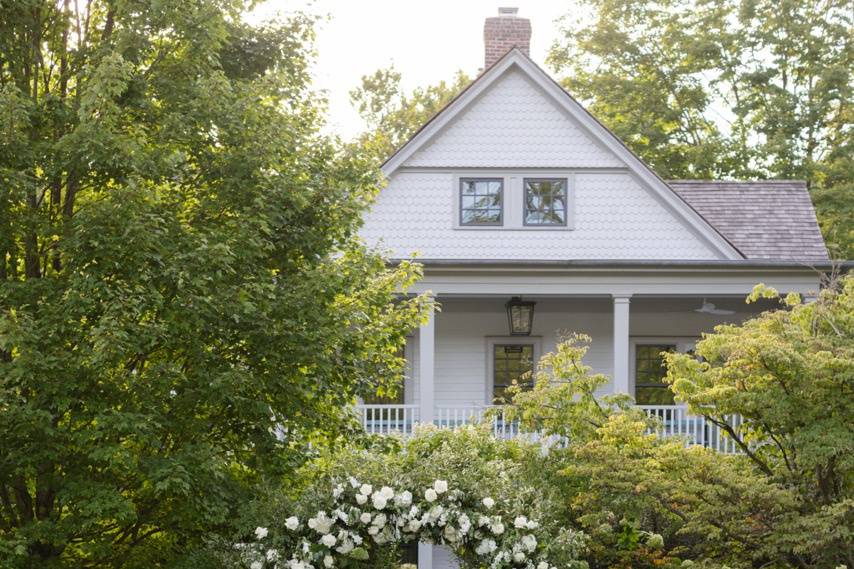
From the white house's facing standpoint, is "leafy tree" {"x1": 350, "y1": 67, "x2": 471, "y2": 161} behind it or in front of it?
behind

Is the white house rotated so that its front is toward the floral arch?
yes

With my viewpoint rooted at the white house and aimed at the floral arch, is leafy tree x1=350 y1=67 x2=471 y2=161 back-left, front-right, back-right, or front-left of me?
back-right

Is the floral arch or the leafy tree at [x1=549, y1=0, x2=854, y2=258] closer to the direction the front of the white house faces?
the floral arch

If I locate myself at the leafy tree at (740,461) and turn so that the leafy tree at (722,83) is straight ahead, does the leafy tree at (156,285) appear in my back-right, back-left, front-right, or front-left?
back-left

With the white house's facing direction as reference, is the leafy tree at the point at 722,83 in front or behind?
behind

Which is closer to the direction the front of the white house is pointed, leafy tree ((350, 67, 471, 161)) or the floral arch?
the floral arch

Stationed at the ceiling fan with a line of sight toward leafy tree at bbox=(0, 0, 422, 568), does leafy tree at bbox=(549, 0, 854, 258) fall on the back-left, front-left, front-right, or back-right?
back-right

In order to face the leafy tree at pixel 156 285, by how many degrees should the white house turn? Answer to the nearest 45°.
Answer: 0° — it already faces it

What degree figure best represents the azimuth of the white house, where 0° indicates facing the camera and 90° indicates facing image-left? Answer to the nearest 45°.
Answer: approximately 0°

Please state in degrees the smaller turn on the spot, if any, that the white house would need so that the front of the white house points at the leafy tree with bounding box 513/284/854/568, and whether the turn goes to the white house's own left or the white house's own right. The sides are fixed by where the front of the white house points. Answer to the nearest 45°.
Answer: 0° — it already faces it
